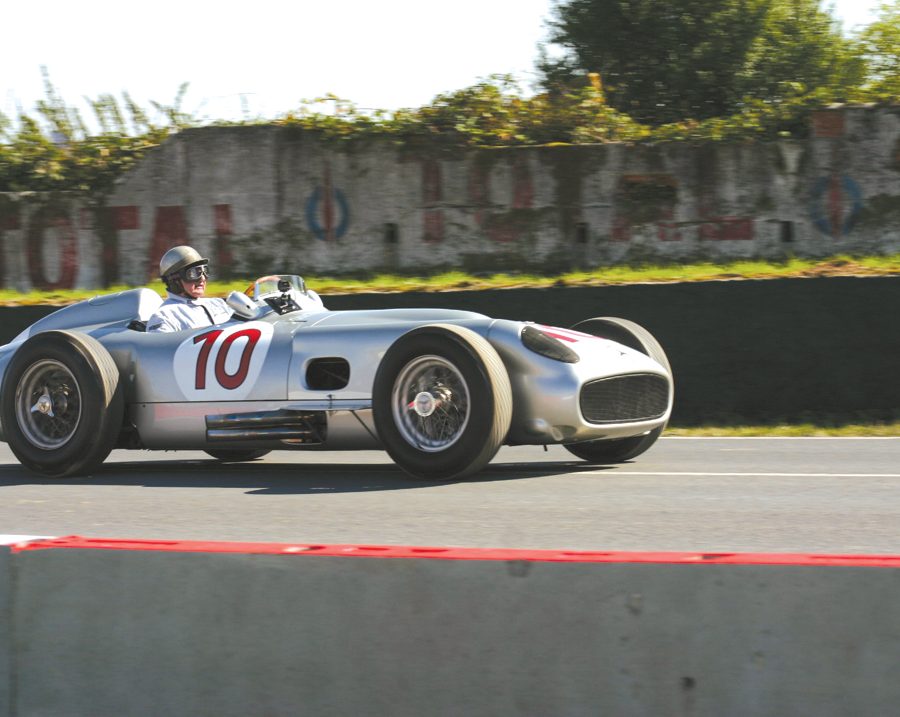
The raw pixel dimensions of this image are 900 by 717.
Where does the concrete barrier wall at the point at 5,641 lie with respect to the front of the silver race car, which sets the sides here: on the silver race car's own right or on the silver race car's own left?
on the silver race car's own right

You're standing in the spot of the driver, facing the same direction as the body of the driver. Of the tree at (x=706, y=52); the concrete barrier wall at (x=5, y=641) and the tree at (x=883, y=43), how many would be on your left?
2

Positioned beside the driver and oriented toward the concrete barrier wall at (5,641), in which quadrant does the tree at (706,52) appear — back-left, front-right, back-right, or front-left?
back-left

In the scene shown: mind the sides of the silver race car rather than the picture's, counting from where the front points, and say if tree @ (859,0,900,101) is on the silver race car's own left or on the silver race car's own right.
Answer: on the silver race car's own left

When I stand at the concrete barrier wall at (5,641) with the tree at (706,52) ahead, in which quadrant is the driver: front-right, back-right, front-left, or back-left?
front-left

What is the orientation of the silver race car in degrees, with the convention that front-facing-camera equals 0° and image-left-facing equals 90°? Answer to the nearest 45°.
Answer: approximately 315°

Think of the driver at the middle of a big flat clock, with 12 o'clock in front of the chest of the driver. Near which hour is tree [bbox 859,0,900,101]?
The tree is roughly at 9 o'clock from the driver.

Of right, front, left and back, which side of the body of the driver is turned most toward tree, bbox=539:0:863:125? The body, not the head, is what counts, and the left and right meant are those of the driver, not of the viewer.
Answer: left
